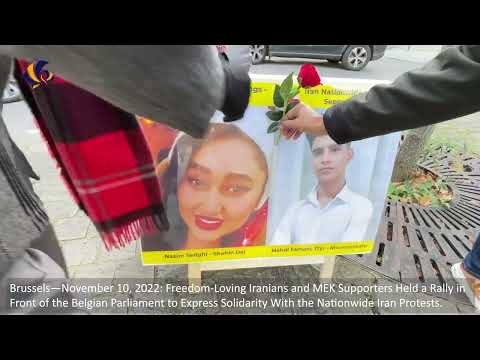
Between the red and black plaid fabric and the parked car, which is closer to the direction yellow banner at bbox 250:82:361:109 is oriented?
the red and black plaid fabric

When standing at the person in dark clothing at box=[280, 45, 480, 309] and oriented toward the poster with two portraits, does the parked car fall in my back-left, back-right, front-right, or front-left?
front-right

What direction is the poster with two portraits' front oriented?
toward the camera

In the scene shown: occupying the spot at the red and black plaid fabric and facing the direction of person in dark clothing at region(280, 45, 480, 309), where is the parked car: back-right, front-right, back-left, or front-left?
front-left

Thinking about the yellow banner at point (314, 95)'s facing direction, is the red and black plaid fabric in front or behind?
in front

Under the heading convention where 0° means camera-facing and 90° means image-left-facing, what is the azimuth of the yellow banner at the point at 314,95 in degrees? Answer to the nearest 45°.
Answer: approximately 0°

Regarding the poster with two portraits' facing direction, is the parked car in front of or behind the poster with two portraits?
behind

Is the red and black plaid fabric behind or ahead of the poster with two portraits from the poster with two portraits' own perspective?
ahead
